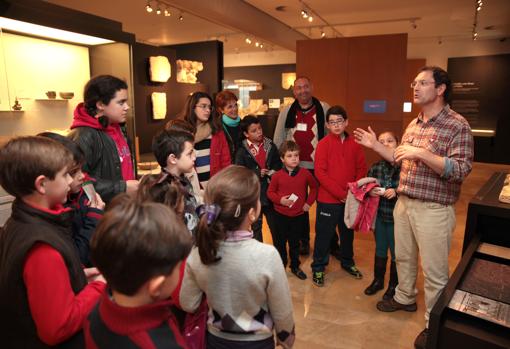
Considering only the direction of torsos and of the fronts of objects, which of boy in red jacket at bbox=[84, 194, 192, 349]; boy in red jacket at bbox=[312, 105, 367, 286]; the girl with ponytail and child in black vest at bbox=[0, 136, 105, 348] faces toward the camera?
boy in red jacket at bbox=[312, 105, 367, 286]

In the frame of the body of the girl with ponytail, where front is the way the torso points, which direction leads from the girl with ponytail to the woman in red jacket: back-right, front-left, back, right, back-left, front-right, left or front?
front-left

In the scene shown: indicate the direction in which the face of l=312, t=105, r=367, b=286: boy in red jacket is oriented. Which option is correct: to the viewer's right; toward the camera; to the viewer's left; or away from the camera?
toward the camera

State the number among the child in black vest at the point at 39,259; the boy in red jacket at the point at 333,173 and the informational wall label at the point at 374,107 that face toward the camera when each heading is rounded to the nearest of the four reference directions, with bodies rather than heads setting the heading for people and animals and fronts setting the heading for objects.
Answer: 2

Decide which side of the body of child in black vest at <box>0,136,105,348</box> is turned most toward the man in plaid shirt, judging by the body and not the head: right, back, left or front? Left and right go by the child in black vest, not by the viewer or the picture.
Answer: front

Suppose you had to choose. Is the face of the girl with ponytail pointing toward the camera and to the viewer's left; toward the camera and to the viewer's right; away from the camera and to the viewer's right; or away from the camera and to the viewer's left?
away from the camera and to the viewer's right

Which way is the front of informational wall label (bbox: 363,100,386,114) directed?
toward the camera

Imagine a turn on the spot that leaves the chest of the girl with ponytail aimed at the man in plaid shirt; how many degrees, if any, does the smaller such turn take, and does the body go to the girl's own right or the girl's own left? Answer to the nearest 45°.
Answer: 0° — they already face them

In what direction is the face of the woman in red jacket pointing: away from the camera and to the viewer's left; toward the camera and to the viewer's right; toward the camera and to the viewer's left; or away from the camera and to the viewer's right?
toward the camera and to the viewer's right

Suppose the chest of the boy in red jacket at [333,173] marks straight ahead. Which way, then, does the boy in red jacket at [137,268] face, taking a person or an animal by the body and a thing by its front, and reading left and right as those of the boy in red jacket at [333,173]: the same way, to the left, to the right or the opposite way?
the opposite way

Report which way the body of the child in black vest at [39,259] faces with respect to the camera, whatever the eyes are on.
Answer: to the viewer's right

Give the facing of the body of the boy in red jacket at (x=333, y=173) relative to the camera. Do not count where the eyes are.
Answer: toward the camera

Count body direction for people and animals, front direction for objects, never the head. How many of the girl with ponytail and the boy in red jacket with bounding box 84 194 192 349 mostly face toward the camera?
0

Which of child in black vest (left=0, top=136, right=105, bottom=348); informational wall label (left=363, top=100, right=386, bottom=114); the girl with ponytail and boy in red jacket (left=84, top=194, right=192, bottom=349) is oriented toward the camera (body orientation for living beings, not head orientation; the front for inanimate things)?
the informational wall label
